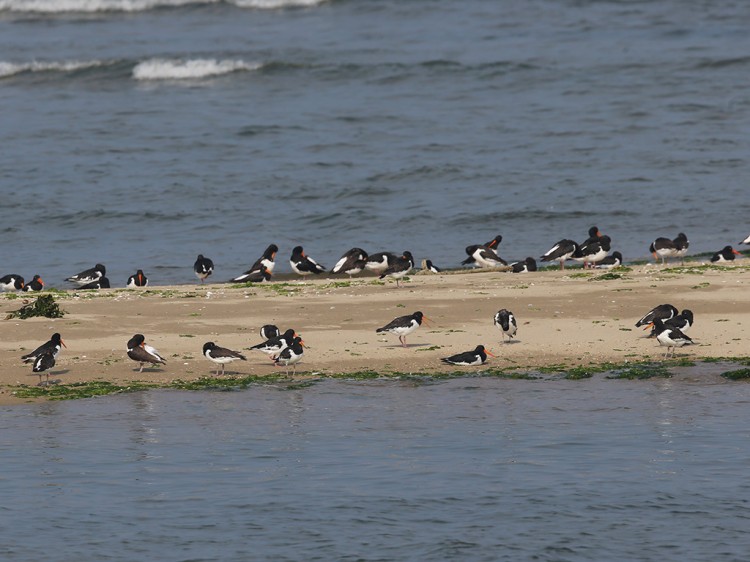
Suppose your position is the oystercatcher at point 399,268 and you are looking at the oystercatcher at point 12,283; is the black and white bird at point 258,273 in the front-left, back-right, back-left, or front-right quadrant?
front-right

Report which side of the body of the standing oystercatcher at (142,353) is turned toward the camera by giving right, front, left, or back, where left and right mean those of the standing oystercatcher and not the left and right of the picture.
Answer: left

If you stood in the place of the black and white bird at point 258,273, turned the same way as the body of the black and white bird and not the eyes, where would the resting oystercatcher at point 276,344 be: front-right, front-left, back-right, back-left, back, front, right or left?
right

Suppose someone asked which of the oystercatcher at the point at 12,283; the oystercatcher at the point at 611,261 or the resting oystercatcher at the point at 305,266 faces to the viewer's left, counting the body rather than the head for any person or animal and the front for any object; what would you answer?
the resting oystercatcher

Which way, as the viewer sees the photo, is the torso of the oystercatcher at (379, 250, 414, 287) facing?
to the viewer's right

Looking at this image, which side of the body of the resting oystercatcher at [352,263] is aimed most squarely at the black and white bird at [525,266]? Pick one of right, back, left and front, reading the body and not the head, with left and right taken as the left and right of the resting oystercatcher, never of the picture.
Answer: front

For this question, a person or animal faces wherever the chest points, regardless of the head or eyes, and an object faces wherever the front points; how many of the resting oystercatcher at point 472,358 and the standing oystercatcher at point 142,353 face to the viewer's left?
1

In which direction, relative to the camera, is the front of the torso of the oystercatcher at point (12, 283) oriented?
to the viewer's right

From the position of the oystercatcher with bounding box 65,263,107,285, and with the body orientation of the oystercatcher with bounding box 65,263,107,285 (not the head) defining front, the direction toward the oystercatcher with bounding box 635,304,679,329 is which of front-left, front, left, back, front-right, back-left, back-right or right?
front-right

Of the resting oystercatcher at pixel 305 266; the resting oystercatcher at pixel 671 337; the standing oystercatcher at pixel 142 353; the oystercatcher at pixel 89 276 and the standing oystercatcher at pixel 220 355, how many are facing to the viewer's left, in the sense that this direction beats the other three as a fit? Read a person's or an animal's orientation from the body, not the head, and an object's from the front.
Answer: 4

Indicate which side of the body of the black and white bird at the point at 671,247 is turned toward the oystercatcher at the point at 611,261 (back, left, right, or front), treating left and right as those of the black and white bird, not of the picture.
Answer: front

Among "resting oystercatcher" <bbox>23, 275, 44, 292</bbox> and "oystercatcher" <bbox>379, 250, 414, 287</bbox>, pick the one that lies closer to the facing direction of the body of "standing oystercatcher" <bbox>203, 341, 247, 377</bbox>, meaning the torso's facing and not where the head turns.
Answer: the resting oystercatcher

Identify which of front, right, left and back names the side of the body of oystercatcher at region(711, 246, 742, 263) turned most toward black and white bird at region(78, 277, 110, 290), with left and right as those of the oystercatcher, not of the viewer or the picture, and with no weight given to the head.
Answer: back

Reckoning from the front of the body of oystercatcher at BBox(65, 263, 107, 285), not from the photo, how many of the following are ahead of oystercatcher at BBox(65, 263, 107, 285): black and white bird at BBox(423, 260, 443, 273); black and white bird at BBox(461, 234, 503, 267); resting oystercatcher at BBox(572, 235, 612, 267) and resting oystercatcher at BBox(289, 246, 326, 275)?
4

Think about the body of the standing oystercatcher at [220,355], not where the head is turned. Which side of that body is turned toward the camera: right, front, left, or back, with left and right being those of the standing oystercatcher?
left

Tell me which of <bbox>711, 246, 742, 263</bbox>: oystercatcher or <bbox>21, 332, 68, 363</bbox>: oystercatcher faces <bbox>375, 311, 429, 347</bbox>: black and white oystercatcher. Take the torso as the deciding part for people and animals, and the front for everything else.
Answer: <bbox>21, 332, 68, 363</bbox>: oystercatcher

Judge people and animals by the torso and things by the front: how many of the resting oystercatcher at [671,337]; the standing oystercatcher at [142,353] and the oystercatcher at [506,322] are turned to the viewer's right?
0

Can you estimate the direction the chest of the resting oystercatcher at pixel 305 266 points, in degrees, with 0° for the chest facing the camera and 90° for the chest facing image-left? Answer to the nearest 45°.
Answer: approximately 90°
